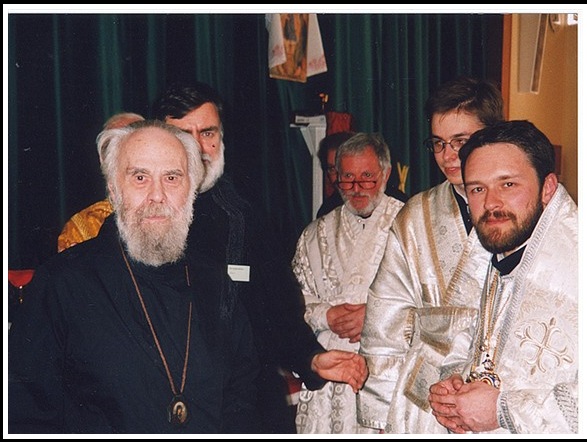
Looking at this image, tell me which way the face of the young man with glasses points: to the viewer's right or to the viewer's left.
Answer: to the viewer's left

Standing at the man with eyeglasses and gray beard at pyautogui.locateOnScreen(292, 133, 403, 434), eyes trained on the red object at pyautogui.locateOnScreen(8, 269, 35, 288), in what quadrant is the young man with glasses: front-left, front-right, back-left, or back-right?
back-left

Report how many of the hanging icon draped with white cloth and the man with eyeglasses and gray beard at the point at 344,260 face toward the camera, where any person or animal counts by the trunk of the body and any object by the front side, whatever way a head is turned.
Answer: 2

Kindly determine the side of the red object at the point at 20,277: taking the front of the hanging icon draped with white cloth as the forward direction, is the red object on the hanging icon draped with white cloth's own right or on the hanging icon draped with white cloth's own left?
on the hanging icon draped with white cloth's own right

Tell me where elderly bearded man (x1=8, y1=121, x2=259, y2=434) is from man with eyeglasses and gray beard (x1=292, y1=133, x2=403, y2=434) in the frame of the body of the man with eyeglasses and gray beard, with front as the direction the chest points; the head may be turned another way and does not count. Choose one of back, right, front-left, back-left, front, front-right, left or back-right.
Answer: front-right

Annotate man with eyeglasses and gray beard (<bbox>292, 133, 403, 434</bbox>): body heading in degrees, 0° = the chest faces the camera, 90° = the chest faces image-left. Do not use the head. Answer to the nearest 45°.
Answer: approximately 0°
